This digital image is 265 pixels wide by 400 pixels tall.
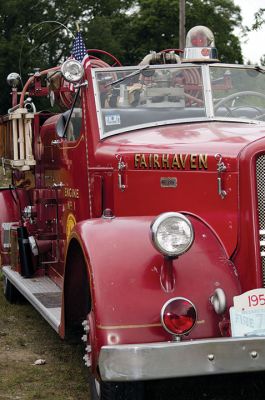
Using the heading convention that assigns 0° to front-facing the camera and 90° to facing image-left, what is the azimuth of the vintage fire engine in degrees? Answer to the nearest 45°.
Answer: approximately 315°
